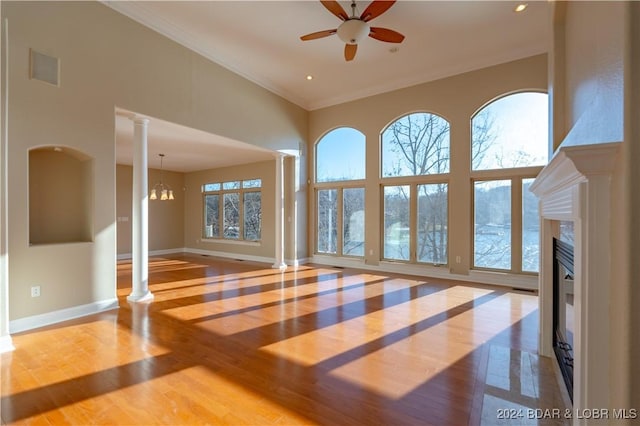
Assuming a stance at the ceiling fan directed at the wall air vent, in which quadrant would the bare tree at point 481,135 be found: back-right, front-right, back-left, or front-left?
back-right

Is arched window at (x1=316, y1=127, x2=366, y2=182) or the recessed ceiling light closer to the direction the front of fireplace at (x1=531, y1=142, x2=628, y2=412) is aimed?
the arched window

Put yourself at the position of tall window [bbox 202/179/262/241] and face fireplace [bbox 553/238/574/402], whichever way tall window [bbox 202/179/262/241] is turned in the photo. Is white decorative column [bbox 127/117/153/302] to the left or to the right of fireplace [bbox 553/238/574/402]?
right

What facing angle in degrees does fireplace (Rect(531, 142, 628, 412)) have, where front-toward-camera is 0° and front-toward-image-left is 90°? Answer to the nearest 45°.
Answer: approximately 90°
